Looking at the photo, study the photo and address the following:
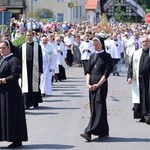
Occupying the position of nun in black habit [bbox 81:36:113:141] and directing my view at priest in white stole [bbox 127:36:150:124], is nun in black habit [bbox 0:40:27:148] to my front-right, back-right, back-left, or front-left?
back-left

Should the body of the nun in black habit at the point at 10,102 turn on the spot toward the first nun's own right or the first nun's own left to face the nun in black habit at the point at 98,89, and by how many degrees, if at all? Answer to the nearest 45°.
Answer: approximately 135° to the first nun's own left

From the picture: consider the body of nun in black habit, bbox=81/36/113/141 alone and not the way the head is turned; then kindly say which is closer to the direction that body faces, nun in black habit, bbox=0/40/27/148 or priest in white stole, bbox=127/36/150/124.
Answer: the nun in black habit

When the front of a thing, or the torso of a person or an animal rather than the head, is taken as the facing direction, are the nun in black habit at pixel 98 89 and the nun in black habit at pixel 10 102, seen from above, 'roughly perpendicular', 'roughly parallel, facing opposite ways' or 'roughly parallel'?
roughly parallel

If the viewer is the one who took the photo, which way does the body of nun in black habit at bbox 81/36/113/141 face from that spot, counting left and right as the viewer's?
facing the viewer and to the left of the viewer

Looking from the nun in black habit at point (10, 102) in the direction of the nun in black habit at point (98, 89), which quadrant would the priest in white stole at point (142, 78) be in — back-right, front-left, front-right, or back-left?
front-left

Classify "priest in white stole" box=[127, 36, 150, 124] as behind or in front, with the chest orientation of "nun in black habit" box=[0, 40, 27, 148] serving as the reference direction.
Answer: behind

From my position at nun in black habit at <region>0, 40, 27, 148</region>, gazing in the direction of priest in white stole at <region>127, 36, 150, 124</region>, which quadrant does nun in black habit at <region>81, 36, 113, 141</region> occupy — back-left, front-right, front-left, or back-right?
front-right

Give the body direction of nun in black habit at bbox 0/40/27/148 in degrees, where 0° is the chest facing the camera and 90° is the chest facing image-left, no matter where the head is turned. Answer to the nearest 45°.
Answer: approximately 45°

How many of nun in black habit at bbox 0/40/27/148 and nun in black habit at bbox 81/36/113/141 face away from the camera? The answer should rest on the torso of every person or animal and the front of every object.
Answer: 0

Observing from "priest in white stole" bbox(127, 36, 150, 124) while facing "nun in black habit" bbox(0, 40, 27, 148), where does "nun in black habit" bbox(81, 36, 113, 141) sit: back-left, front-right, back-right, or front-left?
front-left
